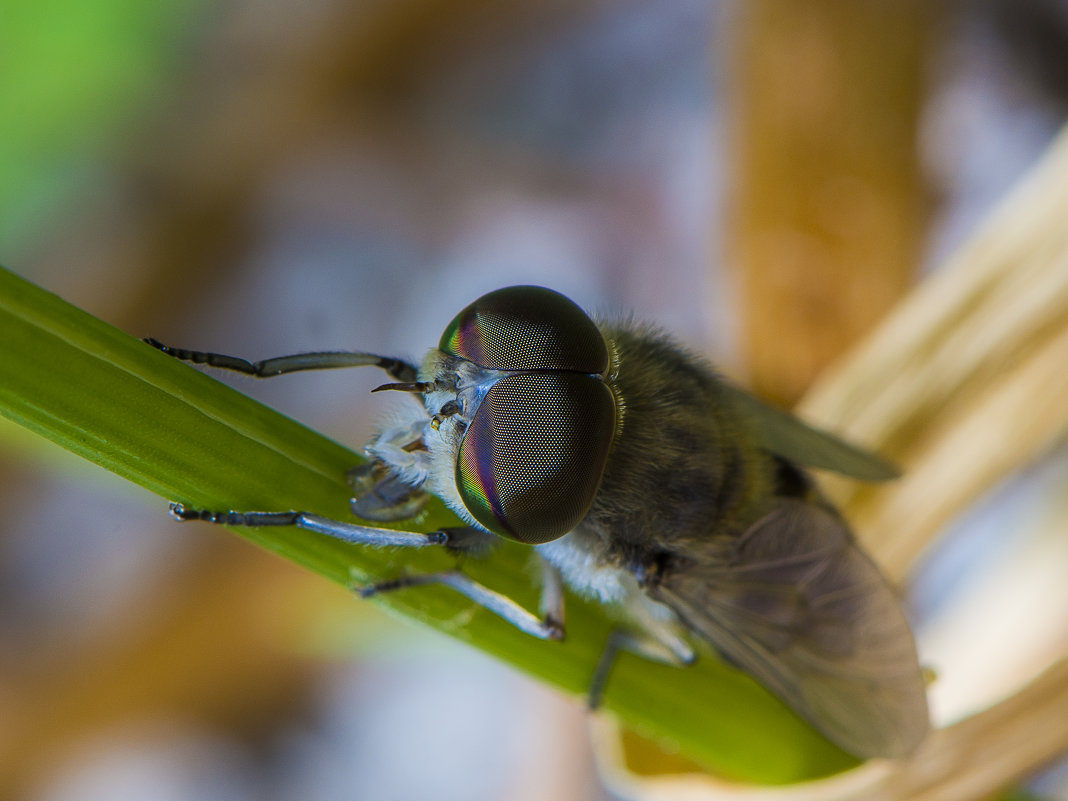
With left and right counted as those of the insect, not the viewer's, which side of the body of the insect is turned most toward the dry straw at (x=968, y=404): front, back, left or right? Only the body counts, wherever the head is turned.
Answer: back

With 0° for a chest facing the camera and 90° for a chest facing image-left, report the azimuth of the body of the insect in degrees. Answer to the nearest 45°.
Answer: approximately 45°
